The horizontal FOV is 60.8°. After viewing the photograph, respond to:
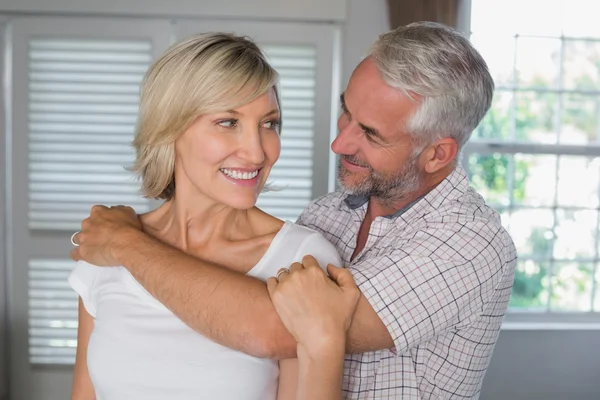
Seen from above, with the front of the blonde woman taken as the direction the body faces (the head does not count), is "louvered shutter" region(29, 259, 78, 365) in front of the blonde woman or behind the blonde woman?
behind

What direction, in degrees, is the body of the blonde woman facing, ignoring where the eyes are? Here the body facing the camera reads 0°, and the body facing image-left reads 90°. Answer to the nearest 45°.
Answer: approximately 0°

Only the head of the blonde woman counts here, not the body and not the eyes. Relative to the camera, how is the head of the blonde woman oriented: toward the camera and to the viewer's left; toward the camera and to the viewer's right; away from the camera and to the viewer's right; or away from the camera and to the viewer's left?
toward the camera and to the viewer's right

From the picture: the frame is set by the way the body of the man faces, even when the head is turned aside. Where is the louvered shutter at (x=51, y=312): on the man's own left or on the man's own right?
on the man's own right

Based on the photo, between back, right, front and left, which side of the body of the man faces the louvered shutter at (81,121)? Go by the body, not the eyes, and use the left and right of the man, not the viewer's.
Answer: right

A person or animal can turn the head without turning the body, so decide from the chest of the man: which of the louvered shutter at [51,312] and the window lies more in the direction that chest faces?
the louvered shutter

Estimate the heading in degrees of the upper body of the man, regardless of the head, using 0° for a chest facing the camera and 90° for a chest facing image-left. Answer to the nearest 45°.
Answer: approximately 45°

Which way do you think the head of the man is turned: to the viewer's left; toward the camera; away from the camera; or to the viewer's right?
to the viewer's left

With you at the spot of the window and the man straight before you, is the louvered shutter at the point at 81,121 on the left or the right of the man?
right

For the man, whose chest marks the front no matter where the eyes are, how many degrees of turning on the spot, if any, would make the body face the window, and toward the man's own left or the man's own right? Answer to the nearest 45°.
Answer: approximately 180°
